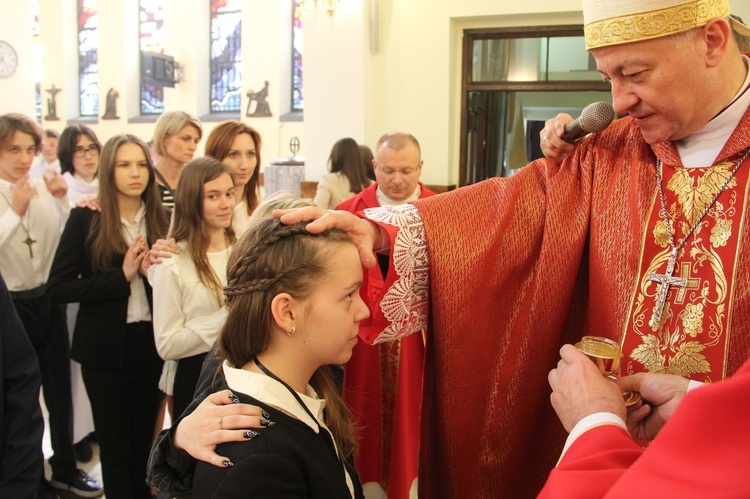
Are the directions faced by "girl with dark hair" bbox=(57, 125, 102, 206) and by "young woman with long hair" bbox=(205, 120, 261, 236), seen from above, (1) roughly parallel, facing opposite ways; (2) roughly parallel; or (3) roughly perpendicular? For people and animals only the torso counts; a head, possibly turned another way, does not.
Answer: roughly parallel

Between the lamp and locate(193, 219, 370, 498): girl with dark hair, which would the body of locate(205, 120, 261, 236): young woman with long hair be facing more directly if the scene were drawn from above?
the girl with dark hair

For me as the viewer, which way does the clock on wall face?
facing the viewer

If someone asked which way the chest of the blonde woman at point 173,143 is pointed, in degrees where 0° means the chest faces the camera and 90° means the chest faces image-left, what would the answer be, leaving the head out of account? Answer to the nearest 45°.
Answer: approximately 315°

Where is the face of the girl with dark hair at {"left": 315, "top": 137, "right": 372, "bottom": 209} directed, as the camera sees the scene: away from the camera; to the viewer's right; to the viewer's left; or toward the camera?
away from the camera

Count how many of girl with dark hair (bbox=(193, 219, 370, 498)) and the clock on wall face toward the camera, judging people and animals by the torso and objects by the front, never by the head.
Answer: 1

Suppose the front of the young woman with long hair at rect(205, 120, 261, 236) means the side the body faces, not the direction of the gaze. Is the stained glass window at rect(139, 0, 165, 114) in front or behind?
behind

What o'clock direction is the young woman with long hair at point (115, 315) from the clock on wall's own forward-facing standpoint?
The young woman with long hair is roughly at 12 o'clock from the clock on wall.

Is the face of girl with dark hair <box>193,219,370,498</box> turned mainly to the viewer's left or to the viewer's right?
to the viewer's right

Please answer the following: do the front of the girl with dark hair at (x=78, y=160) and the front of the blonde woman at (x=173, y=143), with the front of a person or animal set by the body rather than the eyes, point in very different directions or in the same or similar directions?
same or similar directions

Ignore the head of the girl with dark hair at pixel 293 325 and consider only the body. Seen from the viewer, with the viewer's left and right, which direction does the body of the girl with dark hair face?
facing to the right of the viewer
